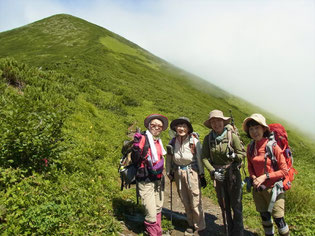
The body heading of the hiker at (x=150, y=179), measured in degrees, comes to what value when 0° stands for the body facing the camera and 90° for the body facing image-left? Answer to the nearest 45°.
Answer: approximately 315°

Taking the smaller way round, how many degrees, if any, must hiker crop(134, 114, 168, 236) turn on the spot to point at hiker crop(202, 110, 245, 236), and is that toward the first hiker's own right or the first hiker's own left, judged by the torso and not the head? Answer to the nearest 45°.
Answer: approximately 45° to the first hiker's own left

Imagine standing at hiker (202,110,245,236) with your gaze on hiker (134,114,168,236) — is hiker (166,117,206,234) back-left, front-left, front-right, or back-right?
front-right

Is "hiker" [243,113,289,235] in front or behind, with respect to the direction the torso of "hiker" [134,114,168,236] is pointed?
in front

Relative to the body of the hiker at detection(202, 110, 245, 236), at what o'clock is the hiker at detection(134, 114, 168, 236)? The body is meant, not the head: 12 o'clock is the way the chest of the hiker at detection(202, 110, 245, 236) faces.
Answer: the hiker at detection(134, 114, 168, 236) is roughly at 2 o'clock from the hiker at detection(202, 110, 245, 236).

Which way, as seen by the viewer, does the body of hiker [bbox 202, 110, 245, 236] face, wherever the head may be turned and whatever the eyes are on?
toward the camera

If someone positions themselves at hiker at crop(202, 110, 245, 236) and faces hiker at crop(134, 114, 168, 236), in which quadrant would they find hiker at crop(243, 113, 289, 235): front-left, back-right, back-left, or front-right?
back-left

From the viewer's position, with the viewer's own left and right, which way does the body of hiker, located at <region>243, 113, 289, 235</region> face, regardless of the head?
facing the viewer and to the left of the viewer

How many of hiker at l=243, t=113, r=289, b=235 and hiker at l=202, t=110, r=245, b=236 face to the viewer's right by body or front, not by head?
0

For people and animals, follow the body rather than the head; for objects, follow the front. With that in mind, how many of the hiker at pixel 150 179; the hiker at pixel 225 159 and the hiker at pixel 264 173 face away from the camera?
0
